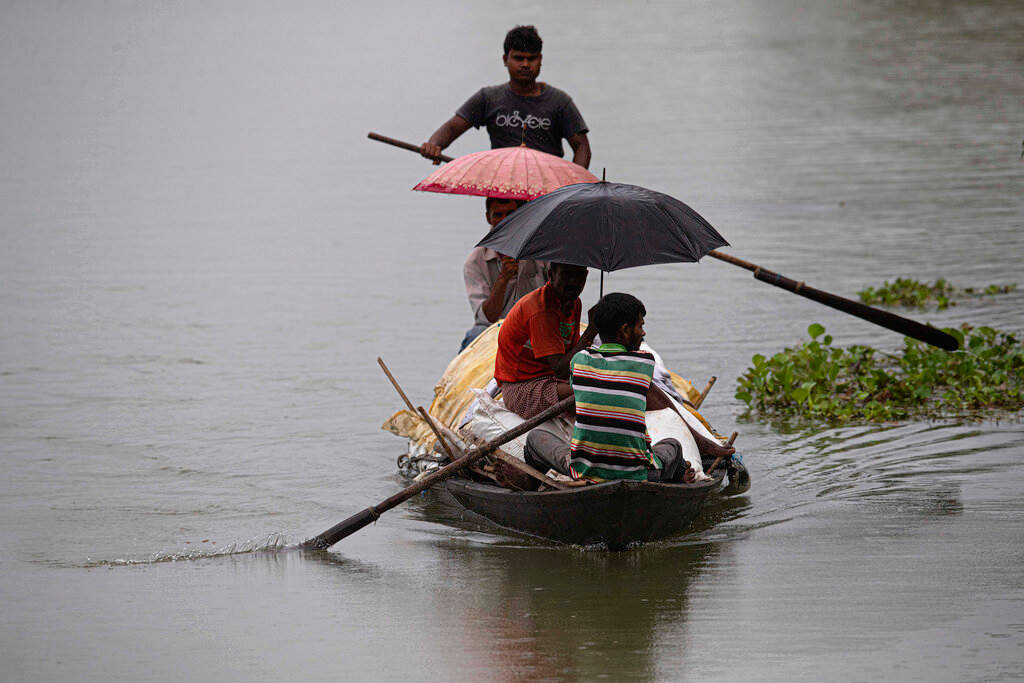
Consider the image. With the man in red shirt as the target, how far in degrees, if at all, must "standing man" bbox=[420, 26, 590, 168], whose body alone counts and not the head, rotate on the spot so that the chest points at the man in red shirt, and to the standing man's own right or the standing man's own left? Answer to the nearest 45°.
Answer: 0° — they already face them

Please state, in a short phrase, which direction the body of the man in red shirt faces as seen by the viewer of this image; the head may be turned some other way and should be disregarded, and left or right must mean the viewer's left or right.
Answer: facing the viewer and to the right of the viewer

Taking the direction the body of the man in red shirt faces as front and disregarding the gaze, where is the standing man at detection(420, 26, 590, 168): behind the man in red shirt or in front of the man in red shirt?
behind

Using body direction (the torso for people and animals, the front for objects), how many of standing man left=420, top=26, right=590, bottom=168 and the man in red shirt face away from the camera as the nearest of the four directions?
0
